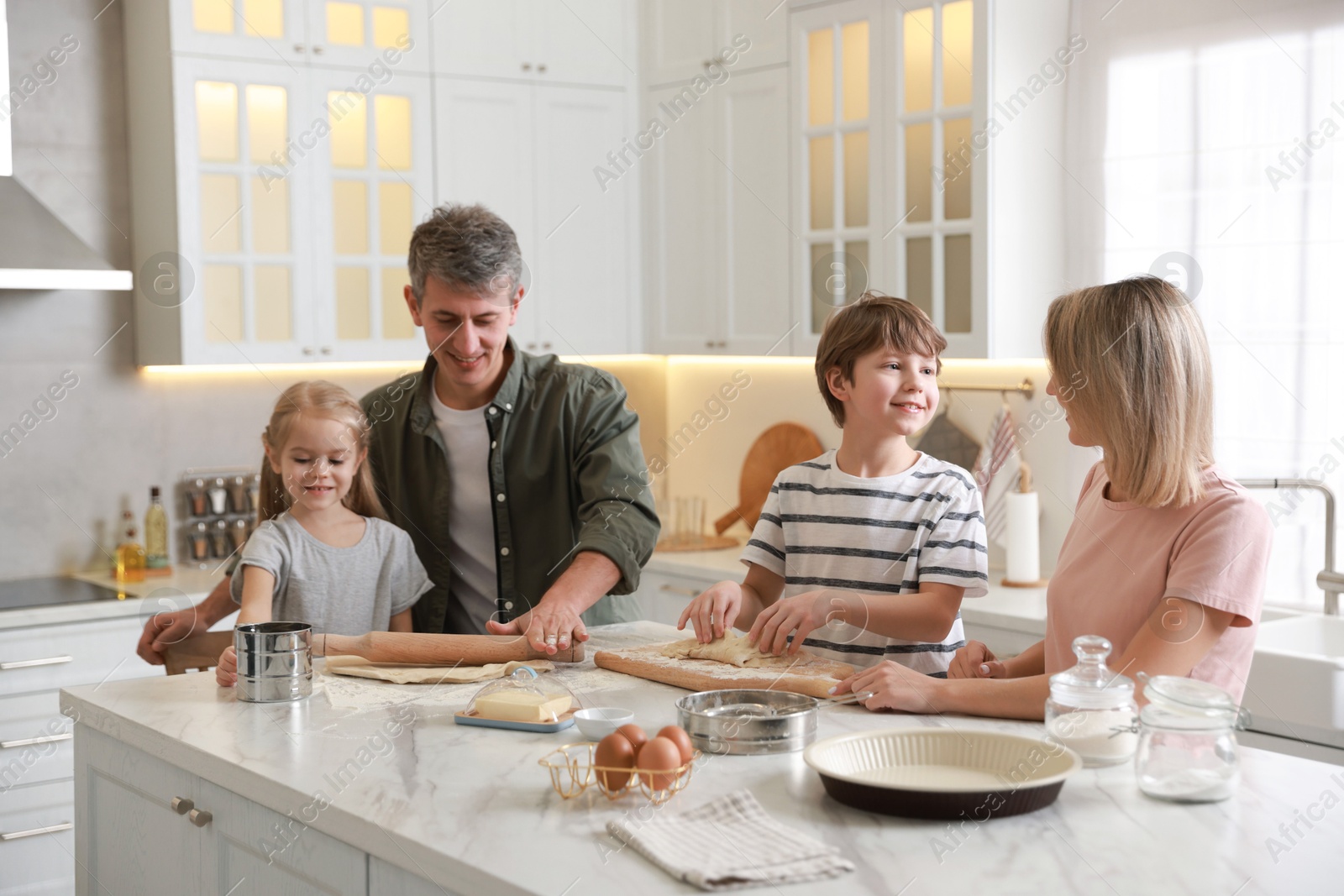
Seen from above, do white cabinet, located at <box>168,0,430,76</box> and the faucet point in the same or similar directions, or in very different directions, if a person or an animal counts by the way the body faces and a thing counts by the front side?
very different directions

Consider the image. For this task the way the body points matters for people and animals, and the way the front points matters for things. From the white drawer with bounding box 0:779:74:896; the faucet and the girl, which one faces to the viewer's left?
the faucet

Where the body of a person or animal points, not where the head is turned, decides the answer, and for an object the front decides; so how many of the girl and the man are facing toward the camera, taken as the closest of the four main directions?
2

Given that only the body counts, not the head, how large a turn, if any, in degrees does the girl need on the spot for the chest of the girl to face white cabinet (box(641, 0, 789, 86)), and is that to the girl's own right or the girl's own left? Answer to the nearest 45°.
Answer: approximately 135° to the girl's own left

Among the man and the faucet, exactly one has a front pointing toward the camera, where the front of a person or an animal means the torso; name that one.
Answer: the man

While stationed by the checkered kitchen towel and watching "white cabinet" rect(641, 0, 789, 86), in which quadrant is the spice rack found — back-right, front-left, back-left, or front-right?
front-left

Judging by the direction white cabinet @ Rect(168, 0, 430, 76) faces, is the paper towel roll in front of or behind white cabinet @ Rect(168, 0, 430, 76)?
in front

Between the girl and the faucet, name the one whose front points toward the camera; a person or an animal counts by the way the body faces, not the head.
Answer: the girl

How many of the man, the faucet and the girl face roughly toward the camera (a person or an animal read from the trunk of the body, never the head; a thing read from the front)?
2

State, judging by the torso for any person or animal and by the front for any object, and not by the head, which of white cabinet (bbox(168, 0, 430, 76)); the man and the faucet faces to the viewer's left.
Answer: the faucet

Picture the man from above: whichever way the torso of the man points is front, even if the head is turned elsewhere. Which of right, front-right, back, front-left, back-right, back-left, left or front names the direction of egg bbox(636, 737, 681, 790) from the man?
front

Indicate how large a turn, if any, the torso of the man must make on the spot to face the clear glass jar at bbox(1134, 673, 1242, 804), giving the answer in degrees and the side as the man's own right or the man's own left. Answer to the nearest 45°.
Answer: approximately 45° to the man's own left

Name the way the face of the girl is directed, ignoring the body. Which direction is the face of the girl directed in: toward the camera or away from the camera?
toward the camera

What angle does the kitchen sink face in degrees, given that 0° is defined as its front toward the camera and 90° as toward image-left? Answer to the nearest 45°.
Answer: approximately 45°

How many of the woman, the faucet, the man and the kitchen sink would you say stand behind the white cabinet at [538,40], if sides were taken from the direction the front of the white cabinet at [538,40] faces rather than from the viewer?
0

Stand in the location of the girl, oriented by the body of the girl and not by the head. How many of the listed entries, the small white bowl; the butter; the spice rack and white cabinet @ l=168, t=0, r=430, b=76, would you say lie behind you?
2

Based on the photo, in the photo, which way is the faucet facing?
to the viewer's left
